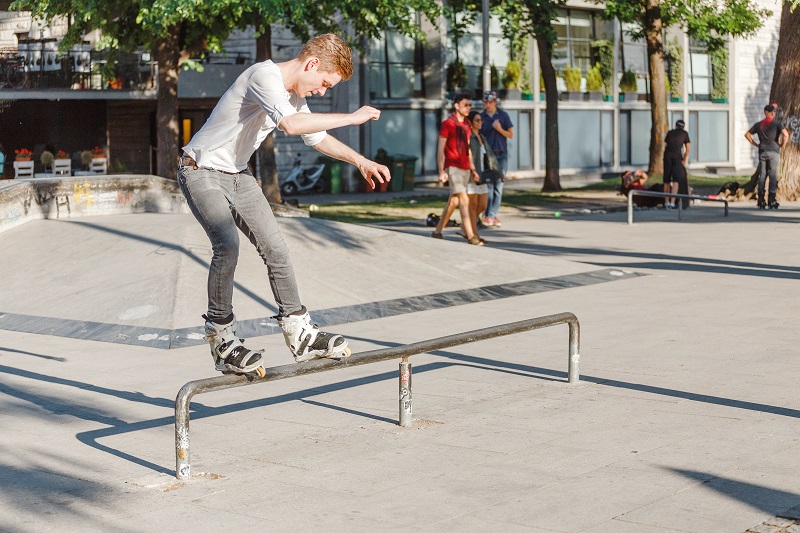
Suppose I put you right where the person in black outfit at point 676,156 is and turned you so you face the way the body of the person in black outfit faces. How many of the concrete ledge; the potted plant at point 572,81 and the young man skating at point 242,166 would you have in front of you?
1

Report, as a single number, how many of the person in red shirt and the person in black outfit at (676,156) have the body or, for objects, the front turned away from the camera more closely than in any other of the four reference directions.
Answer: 1

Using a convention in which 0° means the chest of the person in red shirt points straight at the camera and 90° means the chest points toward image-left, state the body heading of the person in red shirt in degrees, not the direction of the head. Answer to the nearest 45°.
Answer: approximately 315°

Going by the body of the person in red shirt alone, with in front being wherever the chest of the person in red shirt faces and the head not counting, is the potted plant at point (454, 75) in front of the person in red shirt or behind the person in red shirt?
behind

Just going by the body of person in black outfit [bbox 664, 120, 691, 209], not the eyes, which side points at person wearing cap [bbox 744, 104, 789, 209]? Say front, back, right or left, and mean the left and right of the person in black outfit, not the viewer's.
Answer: right

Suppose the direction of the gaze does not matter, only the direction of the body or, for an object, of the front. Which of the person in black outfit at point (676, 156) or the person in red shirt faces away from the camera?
the person in black outfit

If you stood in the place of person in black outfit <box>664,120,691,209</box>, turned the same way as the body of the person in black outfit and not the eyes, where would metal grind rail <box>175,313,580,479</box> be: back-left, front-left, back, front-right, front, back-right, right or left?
back

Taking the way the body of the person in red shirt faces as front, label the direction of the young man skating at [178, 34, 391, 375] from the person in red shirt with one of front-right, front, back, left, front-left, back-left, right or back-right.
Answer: front-right

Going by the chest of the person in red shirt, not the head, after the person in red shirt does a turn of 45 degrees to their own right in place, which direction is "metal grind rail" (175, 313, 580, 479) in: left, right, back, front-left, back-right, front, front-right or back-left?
front

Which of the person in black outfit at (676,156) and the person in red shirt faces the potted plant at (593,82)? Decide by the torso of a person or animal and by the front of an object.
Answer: the person in black outfit

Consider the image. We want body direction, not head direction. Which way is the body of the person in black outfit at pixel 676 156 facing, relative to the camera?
away from the camera

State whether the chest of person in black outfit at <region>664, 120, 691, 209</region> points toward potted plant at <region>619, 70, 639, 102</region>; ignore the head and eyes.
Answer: yes

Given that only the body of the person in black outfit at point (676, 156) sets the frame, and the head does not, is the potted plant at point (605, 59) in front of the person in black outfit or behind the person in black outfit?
in front

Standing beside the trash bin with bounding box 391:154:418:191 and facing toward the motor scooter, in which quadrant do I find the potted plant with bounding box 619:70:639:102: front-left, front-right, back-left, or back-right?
back-right
